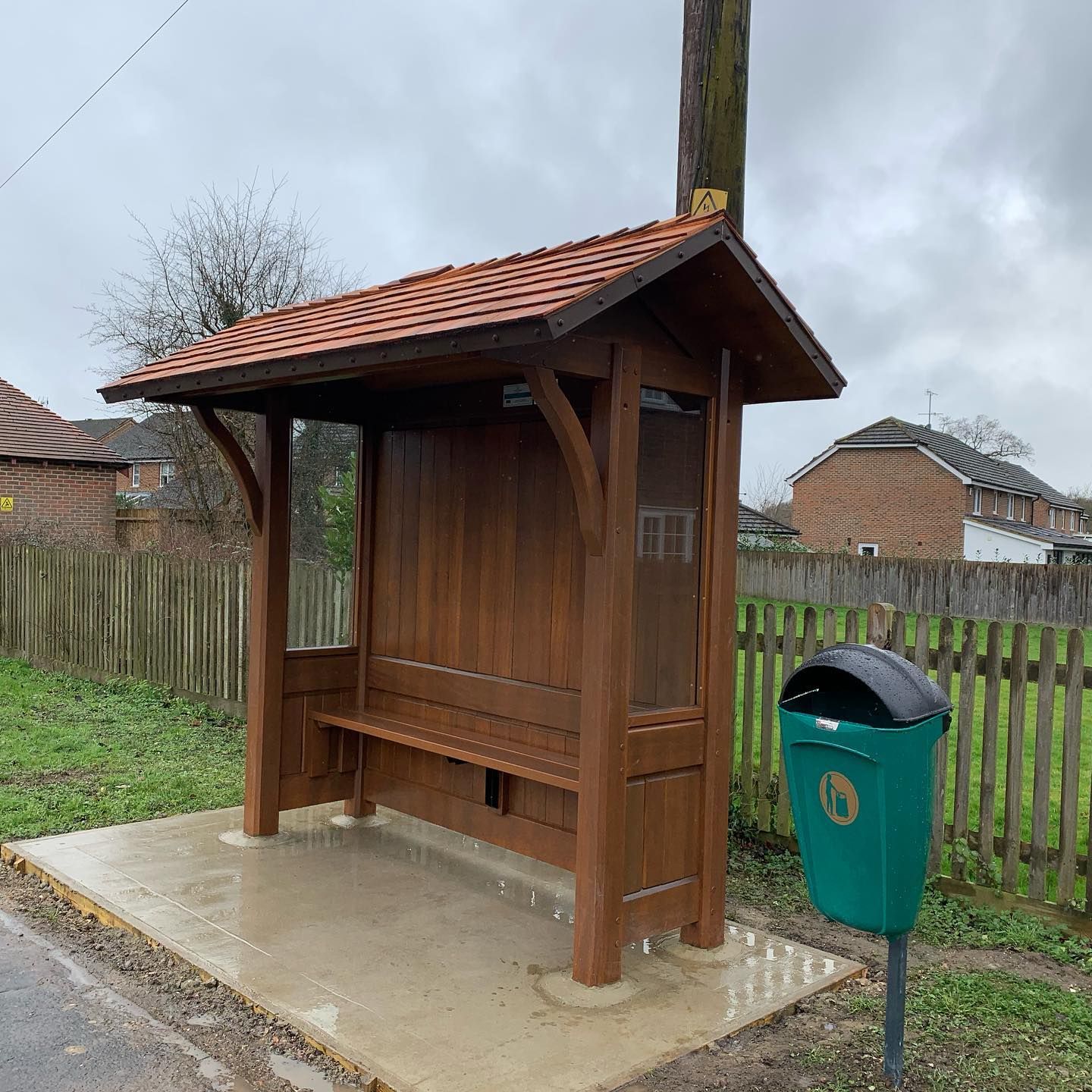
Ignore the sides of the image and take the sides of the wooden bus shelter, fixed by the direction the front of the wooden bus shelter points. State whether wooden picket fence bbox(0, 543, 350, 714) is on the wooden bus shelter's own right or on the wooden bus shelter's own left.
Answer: on the wooden bus shelter's own right

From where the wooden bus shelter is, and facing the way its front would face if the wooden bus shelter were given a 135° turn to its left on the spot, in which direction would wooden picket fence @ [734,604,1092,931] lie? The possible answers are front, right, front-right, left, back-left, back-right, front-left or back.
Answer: front

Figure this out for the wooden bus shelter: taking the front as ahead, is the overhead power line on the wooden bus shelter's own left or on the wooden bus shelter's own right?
on the wooden bus shelter's own right

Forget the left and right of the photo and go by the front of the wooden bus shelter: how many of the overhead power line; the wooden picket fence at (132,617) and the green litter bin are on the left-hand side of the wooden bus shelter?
1

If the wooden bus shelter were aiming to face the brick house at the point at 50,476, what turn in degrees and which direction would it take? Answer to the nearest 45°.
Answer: approximately 90° to its right

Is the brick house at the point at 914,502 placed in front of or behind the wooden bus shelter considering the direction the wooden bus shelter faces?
behind

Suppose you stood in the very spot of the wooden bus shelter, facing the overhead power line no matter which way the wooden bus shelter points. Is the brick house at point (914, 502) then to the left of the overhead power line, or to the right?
right

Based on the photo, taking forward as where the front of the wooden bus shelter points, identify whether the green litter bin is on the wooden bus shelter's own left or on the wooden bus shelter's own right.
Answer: on the wooden bus shelter's own left

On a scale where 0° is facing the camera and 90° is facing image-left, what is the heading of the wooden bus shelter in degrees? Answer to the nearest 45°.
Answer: approximately 45°
